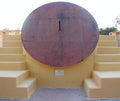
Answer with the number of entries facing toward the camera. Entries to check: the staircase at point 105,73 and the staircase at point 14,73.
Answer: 2

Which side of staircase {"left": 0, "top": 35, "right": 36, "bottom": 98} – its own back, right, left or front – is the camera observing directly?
front

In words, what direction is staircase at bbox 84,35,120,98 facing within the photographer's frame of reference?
facing the viewer

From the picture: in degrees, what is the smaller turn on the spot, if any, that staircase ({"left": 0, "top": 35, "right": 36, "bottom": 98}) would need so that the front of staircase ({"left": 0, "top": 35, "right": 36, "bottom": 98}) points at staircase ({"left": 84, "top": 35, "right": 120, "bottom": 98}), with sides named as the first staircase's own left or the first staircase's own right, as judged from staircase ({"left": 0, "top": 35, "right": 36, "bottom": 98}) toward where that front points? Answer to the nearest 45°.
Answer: approximately 90° to the first staircase's own left

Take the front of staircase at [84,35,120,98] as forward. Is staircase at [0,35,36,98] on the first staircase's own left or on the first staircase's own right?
on the first staircase's own right
